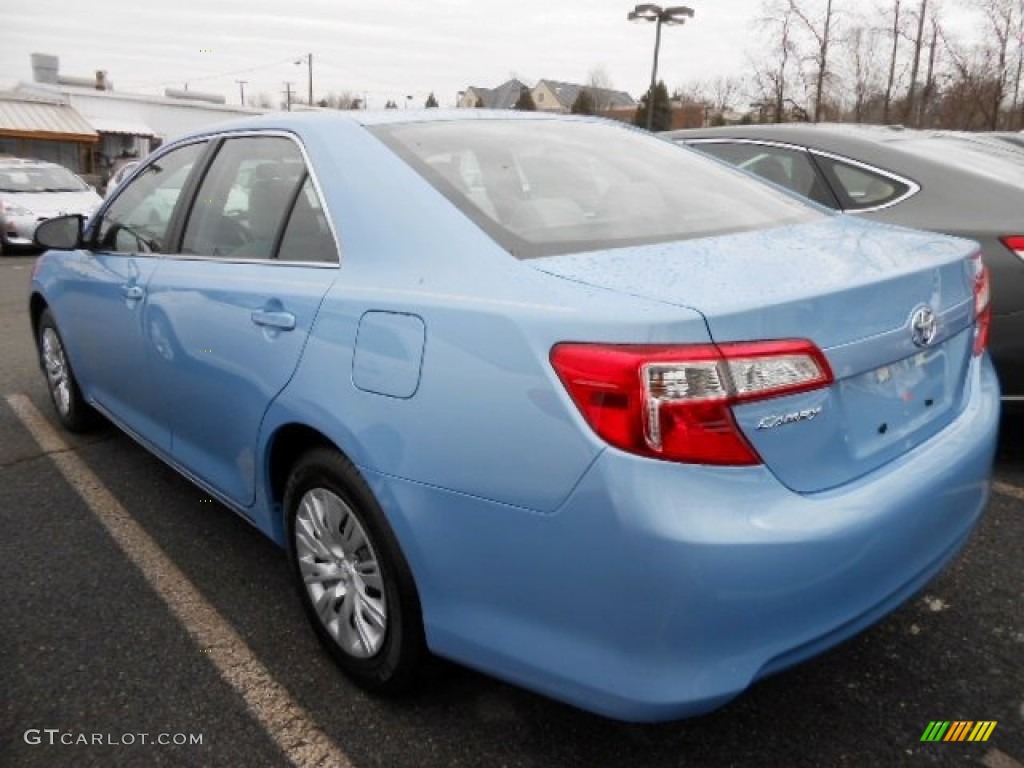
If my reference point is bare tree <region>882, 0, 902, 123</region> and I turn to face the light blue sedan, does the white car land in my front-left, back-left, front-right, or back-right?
front-right

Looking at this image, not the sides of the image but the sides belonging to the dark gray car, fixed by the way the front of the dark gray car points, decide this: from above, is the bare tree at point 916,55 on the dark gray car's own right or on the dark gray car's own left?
on the dark gray car's own right

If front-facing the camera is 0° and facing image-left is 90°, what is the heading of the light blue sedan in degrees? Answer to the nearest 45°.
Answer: approximately 135°

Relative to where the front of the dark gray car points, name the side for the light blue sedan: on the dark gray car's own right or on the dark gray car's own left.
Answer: on the dark gray car's own left

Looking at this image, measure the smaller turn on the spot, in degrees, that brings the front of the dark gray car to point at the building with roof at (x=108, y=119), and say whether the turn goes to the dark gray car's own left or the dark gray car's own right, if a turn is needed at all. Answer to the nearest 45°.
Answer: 0° — it already faces it

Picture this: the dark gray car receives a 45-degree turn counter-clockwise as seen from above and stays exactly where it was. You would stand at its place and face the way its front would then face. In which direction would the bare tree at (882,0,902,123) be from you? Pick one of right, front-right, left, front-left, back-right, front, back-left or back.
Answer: right

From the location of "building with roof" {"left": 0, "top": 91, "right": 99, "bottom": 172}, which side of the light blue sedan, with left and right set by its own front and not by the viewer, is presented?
front

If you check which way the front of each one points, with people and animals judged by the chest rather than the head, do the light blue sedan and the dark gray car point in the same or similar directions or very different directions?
same or similar directions

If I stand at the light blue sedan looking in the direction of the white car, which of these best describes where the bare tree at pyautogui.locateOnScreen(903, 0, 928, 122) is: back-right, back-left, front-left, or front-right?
front-right

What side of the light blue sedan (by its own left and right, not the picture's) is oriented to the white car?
front

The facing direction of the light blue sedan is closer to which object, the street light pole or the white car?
the white car

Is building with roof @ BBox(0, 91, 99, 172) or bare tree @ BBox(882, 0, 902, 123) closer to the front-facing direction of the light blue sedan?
the building with roof

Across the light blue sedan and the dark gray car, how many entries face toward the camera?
0

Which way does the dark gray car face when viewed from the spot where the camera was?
facing away from the viewer and to the left of the viewer

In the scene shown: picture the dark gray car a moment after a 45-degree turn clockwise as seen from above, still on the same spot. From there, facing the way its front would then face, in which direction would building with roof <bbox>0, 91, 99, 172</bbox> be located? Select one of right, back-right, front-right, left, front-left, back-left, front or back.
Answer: front-left
